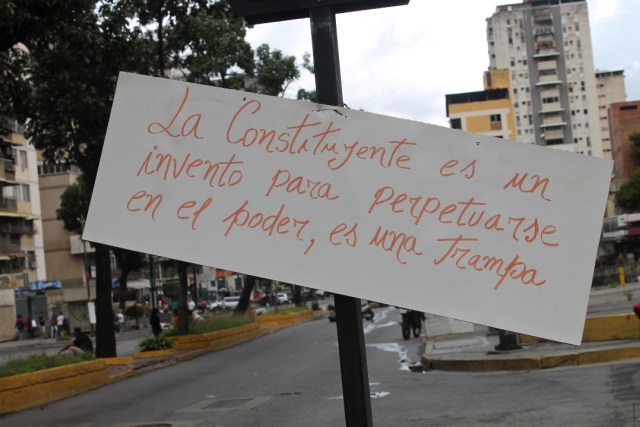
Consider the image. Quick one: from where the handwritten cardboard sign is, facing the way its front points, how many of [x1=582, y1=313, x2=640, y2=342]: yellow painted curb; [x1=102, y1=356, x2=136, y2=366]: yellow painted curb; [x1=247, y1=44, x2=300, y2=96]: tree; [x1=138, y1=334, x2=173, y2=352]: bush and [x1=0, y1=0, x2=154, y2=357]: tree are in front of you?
0

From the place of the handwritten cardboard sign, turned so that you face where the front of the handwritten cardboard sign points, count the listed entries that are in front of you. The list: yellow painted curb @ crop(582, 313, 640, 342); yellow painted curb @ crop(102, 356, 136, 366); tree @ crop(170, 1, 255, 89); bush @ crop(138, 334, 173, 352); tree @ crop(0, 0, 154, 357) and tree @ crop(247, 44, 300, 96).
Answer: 0

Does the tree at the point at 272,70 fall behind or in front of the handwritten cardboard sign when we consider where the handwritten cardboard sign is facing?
behind

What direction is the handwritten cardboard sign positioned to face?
toward the camera

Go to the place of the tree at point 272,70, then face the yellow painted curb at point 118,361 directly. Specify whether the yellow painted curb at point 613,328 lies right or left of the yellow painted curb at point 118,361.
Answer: left

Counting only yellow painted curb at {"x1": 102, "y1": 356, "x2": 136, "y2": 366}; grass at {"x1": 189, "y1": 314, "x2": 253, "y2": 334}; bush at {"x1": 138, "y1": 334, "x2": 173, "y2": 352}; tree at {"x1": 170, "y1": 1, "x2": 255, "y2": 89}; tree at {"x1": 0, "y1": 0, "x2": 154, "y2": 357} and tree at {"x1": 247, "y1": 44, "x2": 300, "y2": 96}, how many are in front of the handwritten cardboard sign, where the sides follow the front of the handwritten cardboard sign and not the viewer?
0

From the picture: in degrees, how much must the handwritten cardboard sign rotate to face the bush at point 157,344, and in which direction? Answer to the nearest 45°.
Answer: approximately 180°

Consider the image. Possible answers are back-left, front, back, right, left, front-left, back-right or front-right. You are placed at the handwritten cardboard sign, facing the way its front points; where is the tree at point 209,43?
back

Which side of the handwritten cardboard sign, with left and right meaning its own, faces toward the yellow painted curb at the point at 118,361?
back

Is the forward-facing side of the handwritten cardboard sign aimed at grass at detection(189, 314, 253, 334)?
no

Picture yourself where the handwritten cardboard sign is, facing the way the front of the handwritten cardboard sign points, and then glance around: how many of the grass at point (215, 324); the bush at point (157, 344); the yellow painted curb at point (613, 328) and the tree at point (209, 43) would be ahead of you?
0

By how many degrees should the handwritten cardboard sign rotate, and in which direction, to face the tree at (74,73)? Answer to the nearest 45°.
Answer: approximately 180°

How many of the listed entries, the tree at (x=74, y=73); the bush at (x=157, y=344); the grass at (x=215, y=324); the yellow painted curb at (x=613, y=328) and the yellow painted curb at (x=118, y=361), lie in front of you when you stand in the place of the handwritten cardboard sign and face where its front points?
0

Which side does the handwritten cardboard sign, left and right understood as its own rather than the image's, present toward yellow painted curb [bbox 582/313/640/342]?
back

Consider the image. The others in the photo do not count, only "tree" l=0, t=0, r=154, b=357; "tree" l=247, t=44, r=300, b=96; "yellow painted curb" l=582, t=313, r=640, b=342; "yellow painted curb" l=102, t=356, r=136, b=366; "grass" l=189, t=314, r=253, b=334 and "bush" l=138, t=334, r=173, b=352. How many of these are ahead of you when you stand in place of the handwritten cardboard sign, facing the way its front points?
0

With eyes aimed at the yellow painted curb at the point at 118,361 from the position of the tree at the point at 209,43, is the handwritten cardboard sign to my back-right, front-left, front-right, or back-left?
front-left
